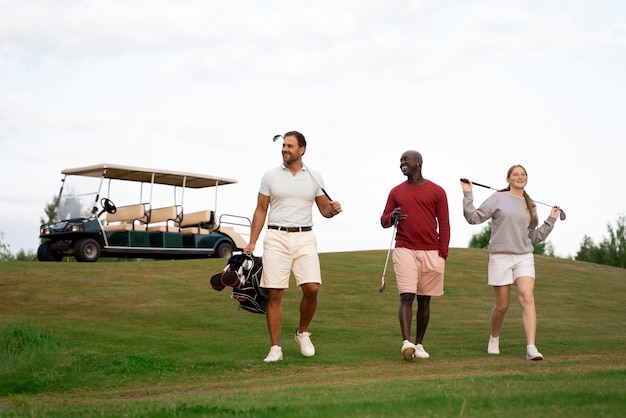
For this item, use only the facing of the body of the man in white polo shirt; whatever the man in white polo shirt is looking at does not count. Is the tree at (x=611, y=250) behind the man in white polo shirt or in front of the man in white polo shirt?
behind

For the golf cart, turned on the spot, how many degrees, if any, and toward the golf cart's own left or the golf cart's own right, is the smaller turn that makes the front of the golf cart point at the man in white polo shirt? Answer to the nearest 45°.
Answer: approximately 45° to the golf cart's own left

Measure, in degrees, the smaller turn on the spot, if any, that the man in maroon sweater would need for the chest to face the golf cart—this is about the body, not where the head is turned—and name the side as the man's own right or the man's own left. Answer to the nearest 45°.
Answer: approximately 135° to the man's own right

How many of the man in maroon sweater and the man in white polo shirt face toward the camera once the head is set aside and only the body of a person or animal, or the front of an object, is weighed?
2

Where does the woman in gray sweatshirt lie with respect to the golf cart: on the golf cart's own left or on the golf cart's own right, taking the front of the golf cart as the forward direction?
on the golf cart's own left

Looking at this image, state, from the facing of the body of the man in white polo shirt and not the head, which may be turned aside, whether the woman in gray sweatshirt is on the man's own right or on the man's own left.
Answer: on the man's own left

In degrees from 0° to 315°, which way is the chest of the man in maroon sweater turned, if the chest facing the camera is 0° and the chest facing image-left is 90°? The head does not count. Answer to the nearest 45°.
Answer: approximately 0°

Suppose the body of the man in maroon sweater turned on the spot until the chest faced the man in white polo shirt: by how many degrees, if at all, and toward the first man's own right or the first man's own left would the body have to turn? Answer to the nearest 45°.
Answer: approximately 90° to the first man's own right

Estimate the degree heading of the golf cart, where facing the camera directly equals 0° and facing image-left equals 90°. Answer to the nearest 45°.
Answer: approximately 45°
